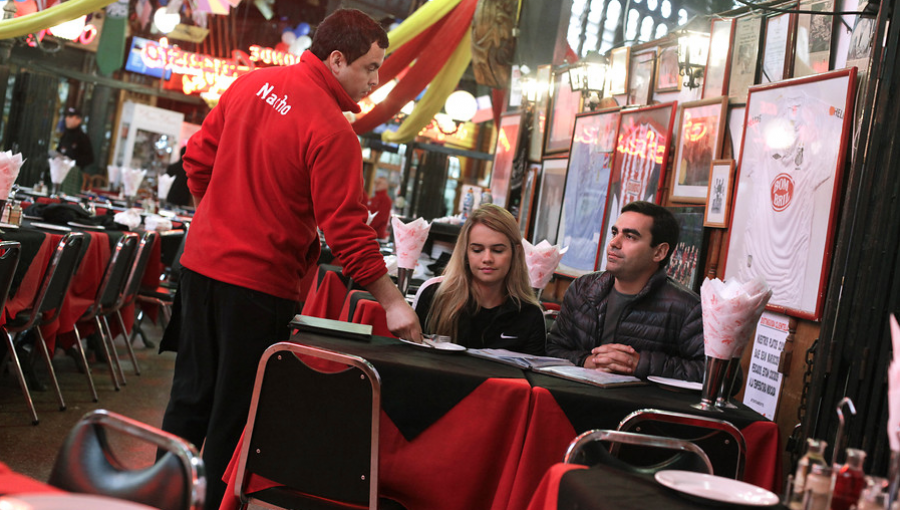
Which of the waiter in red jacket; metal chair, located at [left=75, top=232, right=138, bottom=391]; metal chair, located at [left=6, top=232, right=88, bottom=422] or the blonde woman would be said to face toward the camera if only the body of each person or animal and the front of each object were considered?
the blonde woman

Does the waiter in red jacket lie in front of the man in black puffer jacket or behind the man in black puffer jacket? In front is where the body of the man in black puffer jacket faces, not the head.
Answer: in front

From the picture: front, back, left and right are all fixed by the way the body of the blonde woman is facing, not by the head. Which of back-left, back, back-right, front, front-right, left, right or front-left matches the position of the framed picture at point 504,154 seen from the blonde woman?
back

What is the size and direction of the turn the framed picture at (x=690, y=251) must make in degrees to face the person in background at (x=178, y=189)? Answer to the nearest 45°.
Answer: approximately 90° to its right

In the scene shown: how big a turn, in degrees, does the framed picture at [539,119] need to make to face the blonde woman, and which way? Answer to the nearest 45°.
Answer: approximately 45° to its left

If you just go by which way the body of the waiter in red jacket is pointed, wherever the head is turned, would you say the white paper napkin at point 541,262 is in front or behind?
in front

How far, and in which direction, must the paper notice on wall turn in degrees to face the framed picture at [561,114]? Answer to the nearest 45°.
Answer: approximately 90° to its right

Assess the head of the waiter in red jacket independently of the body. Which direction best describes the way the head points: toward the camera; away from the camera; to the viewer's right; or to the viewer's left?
to the viewer's right

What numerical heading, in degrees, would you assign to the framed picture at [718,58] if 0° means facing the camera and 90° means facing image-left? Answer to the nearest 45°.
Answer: approximately 45°

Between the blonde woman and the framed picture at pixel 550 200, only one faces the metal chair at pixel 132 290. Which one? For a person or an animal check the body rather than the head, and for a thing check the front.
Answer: the framed picture

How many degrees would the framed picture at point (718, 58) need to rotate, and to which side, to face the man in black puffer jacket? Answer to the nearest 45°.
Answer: approximately 45° to its left

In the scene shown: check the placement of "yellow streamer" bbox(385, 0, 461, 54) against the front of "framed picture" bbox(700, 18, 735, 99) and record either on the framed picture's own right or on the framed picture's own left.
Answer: on the framed picture's own right
